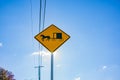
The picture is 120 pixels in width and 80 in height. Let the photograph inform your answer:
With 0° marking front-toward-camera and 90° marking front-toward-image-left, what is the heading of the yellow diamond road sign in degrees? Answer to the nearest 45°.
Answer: approximately 0°
